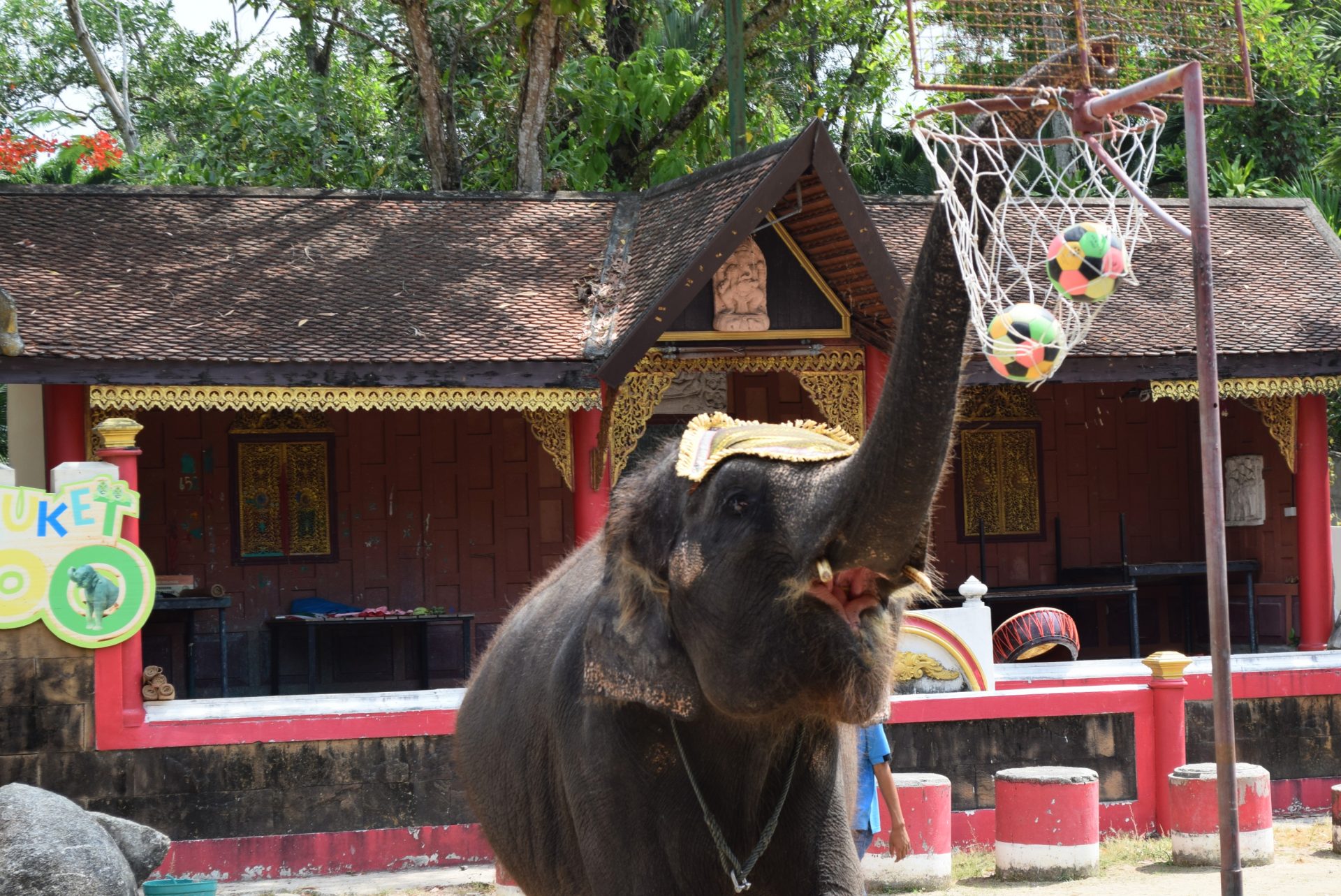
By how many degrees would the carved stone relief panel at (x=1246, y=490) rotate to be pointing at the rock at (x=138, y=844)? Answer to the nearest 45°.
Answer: approximately 45° to its right

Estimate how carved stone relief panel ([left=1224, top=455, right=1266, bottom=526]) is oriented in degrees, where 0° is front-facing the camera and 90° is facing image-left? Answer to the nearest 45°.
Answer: approximately 0°

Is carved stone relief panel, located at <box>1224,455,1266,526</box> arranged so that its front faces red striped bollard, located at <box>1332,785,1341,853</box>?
yes

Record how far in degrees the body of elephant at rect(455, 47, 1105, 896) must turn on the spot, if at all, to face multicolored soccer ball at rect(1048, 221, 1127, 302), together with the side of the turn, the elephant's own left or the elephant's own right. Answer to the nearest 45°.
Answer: approximately 90° to the elephant's own left

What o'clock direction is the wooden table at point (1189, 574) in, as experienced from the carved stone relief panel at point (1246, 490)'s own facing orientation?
The wooden table is roughly at 1 o'clock from the carved stone relief panel.

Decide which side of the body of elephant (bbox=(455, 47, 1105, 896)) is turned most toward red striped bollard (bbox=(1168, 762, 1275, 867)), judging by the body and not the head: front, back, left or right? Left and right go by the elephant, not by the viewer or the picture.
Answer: left

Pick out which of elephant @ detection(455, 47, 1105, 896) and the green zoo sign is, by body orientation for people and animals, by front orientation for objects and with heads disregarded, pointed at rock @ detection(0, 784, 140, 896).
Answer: the green zoo sign
